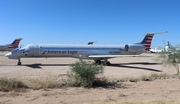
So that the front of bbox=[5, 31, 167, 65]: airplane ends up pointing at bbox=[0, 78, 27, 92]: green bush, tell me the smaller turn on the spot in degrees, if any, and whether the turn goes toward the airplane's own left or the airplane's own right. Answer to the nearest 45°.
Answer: approximately 90° to the airplane's own left

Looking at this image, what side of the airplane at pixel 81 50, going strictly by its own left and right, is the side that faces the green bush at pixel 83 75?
left

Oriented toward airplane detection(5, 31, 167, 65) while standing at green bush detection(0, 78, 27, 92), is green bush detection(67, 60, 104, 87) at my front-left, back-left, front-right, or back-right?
front-right

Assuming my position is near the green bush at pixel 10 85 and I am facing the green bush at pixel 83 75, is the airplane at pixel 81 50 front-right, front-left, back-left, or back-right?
front-left

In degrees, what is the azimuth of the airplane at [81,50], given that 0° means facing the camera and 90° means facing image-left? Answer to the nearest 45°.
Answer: approximately 90°
